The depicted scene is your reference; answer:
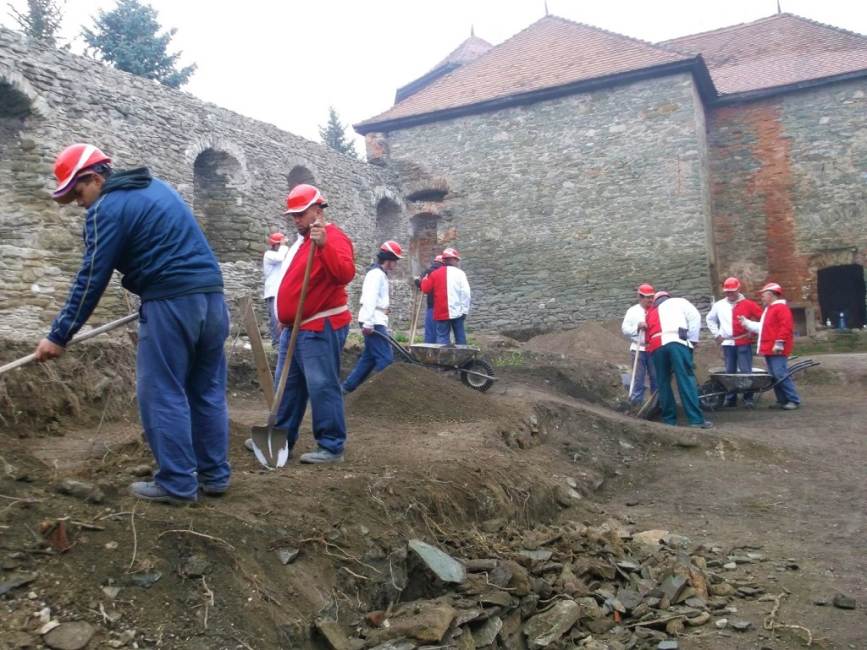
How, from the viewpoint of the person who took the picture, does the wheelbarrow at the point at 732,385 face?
facing to the left of the viewer

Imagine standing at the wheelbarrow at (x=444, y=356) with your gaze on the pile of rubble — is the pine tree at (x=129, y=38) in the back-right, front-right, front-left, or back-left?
back-right

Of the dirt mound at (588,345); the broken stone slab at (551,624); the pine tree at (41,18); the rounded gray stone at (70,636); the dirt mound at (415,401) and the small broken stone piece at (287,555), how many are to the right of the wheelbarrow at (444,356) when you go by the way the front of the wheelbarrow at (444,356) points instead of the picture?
4

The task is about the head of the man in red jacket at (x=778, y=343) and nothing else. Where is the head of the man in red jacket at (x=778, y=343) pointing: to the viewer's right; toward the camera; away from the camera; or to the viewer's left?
to the viewer's left

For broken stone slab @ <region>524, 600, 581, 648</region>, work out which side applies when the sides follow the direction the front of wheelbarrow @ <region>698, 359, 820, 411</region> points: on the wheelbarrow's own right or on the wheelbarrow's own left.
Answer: on the wheelbarrow's own left

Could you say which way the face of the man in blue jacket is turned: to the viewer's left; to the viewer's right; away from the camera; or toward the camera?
to the viewer's left

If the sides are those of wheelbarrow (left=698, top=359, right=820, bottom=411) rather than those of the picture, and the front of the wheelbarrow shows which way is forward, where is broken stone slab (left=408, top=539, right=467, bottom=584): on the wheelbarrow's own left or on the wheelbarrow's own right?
on the wheelbarrow's own left

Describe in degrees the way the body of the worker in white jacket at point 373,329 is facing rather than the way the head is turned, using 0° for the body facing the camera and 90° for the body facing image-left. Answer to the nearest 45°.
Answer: approximately 270°

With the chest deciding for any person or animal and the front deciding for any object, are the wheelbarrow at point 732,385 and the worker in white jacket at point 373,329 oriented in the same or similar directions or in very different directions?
very different directions

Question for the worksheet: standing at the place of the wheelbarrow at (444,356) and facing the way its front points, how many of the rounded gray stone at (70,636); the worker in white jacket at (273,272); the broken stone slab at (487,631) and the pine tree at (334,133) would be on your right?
2

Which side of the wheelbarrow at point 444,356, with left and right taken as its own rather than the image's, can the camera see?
right

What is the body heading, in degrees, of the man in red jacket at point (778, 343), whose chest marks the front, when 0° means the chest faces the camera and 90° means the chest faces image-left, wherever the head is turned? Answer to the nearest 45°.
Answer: approximately 90°
